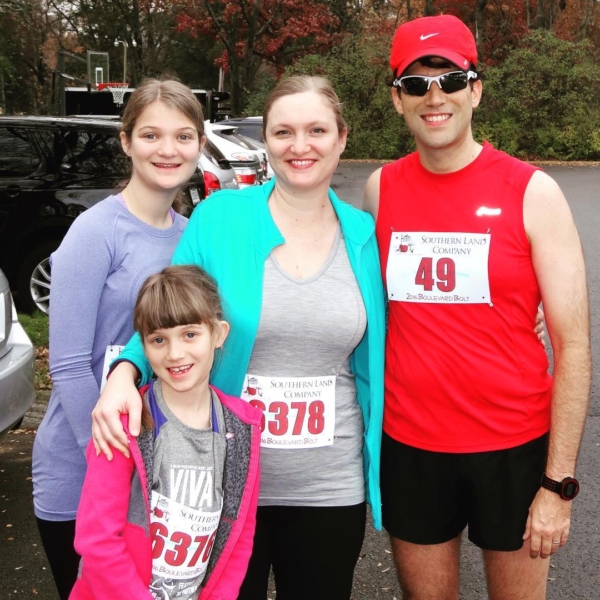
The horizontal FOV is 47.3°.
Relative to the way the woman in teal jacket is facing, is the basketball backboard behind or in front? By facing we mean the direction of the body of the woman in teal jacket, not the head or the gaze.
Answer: behind

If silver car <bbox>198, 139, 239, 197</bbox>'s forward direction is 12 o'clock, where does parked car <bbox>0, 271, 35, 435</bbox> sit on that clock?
The parked car is roughly at 8 o'clock from the silver car.

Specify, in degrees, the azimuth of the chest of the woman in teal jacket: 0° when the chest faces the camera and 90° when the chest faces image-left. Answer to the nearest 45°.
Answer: approximately 0°

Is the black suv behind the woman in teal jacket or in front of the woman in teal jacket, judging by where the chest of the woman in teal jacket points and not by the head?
behind

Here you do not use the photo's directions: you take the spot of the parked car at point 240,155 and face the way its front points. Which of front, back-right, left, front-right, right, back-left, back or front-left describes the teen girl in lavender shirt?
back-left

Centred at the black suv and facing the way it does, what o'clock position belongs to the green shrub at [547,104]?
The green shrub is roughly at 3 o'clock from the black suv.

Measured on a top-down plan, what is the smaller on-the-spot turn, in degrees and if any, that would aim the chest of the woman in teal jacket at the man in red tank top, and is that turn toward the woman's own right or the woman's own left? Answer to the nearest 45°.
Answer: approximately 90° to the woman's own left
